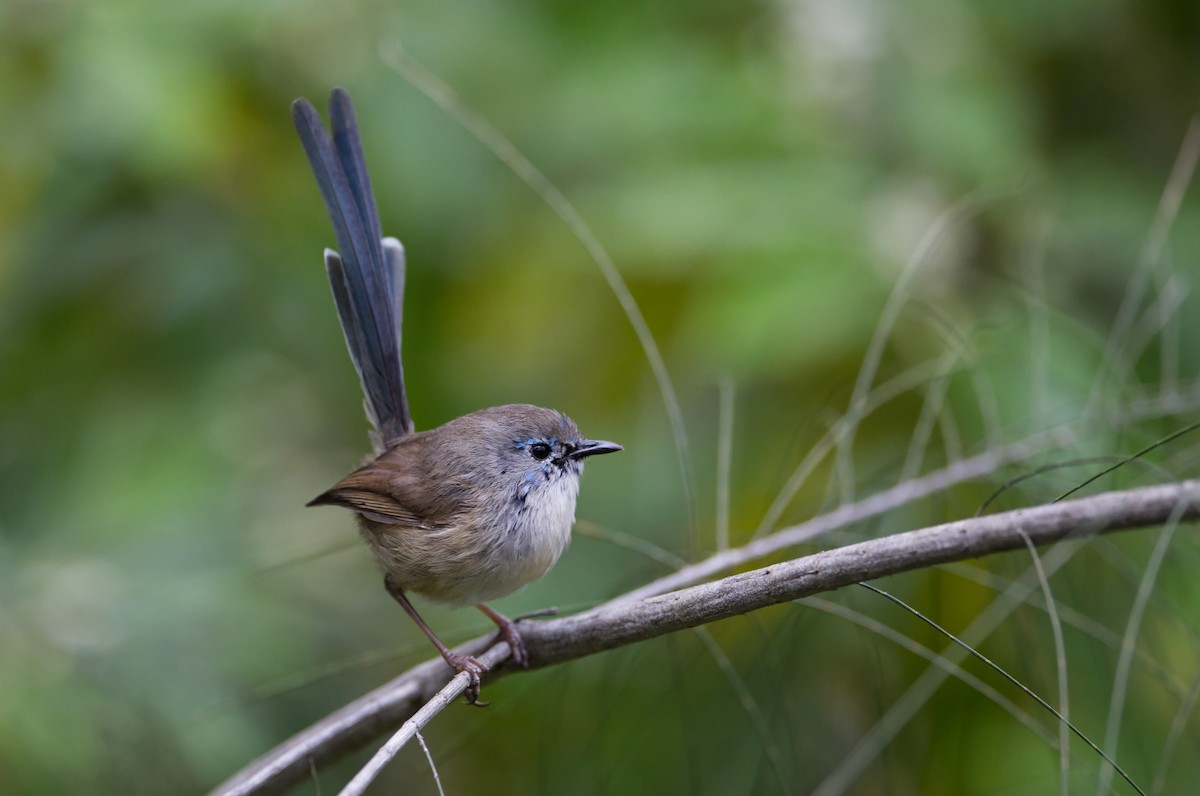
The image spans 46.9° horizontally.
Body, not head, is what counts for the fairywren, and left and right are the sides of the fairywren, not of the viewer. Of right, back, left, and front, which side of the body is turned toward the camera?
right
